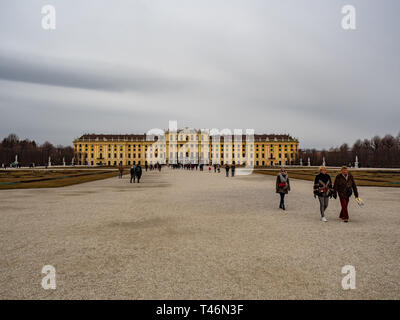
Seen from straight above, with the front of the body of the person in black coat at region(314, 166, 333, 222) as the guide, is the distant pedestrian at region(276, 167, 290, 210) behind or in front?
behind

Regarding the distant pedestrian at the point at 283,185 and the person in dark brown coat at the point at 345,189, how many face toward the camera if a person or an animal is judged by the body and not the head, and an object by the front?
2

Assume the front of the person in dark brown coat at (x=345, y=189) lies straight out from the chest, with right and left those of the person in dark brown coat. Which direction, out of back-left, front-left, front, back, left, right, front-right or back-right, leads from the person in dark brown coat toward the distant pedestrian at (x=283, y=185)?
back-right
